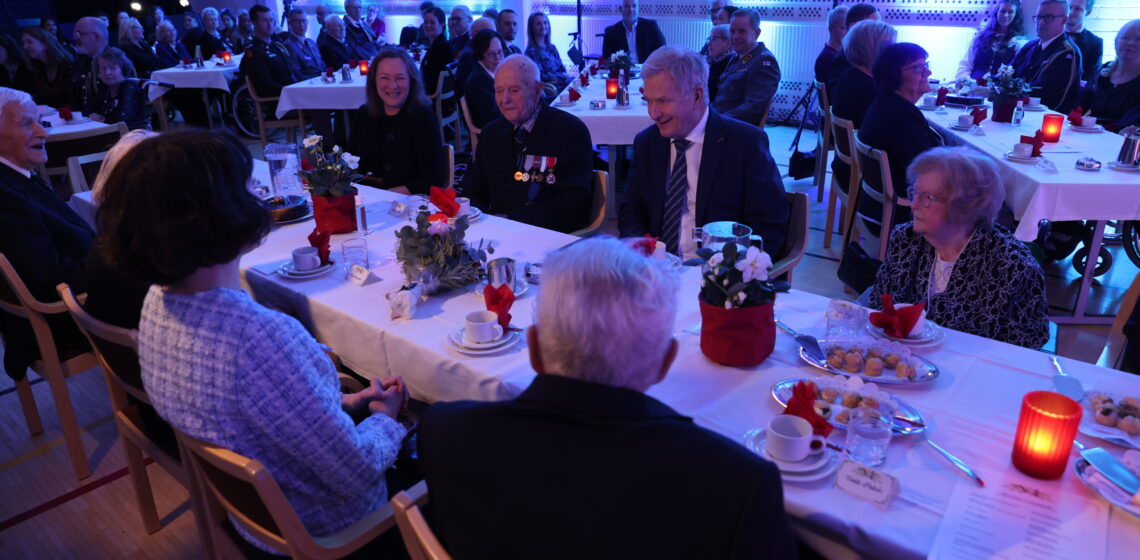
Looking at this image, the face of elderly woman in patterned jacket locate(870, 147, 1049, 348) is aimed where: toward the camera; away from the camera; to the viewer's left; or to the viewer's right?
to the viewer's left

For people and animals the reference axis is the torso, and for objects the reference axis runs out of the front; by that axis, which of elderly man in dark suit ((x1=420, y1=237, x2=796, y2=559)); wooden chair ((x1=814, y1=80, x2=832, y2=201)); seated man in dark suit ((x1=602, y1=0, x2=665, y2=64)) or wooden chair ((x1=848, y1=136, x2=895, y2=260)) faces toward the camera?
seated man in dark suit ((x1=602, y1=0, x2=665, y2=64))

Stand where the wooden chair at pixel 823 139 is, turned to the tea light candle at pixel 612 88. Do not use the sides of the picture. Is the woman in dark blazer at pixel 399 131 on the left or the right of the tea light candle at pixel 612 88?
left

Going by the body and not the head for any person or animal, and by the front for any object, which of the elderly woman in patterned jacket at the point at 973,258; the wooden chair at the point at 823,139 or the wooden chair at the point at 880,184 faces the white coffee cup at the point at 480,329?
the elderly woman in patterned jacket

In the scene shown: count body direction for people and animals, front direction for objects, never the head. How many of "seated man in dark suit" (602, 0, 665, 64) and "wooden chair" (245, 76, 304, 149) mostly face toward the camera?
1

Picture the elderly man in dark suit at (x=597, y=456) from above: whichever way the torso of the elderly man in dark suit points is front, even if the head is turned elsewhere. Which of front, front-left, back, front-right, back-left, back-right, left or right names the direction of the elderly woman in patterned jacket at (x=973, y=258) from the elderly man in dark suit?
front-right

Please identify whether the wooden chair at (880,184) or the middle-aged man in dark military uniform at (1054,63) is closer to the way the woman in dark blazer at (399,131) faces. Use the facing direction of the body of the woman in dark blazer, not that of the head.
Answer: the wooden chair

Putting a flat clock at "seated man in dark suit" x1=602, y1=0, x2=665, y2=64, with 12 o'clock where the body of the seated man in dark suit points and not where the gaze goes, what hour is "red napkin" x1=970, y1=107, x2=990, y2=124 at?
The red napkin is roughly at 11 o'clock from the seated man in dark suit.

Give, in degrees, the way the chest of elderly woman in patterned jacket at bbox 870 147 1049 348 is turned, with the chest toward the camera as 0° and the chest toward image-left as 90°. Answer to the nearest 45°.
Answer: approximately 45°

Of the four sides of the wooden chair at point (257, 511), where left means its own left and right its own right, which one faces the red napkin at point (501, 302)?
front

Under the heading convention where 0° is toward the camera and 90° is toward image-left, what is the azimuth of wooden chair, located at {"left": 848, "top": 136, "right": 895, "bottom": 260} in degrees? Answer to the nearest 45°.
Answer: approximately 225°

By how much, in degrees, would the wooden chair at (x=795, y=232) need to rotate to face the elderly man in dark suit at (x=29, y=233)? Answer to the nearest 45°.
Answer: approximately 45° to its right

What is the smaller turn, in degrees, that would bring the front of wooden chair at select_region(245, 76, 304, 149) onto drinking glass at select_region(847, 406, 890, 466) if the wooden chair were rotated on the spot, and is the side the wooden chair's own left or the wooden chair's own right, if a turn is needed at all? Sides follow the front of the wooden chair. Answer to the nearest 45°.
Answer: approximately 90° to the wooden chair's own right

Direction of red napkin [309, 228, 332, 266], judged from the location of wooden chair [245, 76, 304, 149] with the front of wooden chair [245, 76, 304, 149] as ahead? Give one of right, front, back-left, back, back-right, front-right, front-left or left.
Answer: right

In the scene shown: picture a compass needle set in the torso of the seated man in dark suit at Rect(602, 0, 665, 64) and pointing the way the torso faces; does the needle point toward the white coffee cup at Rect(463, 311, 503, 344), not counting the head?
yes
